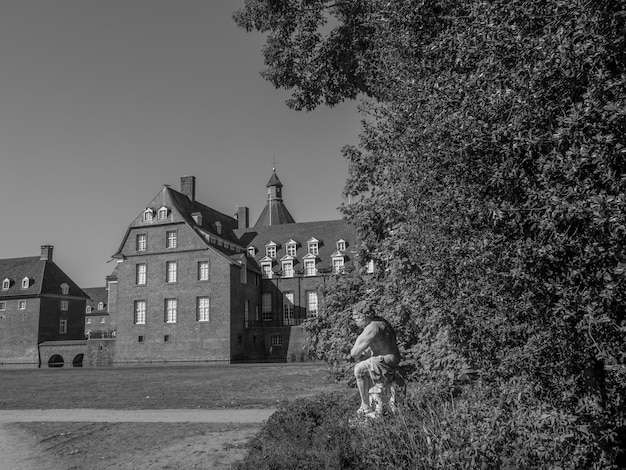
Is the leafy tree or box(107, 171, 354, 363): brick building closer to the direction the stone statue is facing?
the brick building

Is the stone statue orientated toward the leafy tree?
no

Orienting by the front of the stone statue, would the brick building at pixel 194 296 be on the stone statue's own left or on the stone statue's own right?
on the stone statue's own right

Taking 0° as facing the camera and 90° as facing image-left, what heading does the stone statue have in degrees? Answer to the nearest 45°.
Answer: approximately 90°
